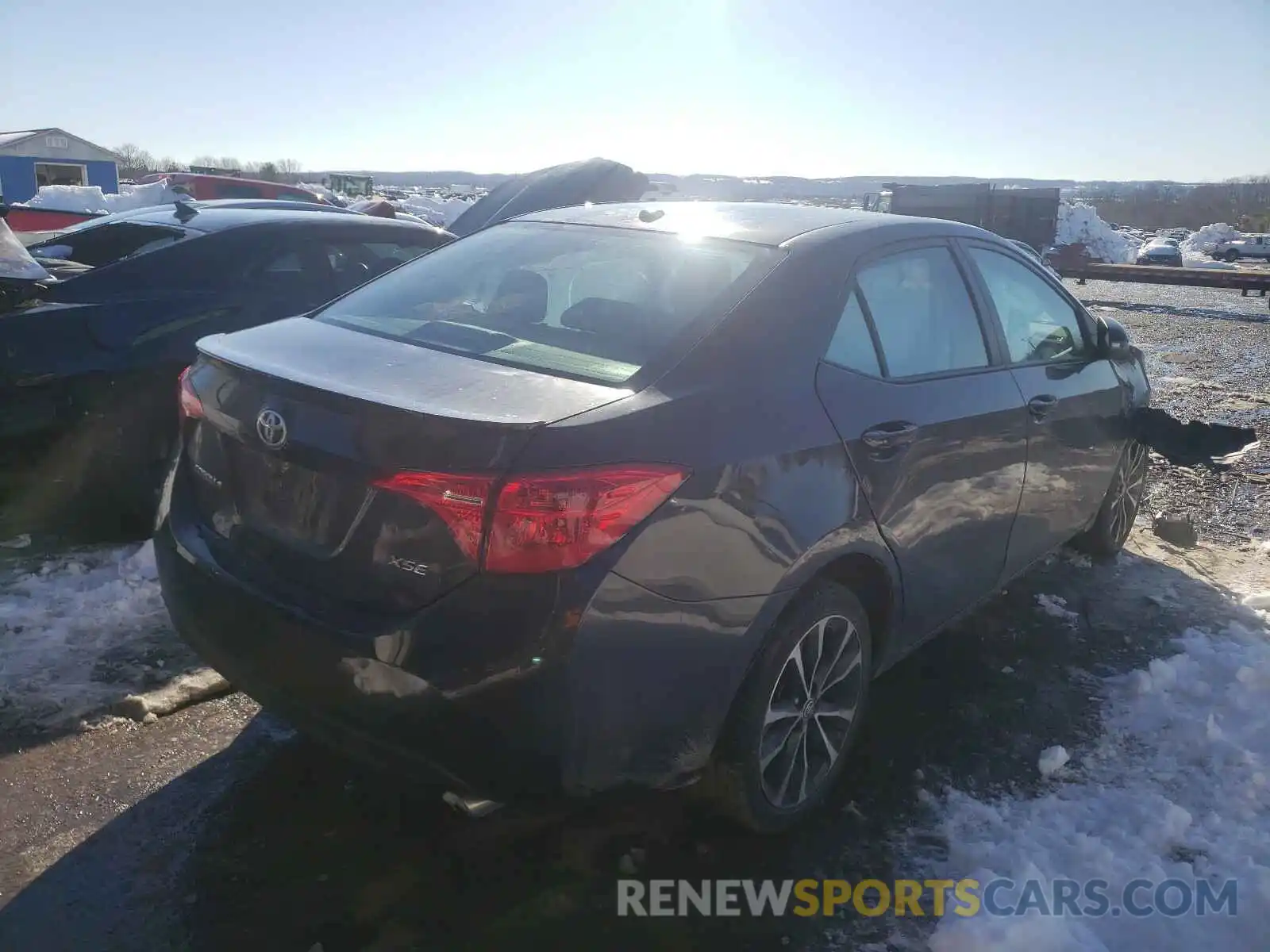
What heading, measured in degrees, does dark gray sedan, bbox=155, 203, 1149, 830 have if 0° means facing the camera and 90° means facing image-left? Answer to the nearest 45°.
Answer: approximately 225°

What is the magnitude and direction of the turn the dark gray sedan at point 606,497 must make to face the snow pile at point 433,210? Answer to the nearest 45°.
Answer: approximately 45° to its left

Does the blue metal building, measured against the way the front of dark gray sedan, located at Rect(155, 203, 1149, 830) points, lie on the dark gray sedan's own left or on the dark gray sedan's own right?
on the dark gray sedan's own left

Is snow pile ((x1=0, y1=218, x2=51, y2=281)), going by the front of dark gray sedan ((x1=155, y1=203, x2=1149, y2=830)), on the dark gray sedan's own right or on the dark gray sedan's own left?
on the dark gray sedan's own left
